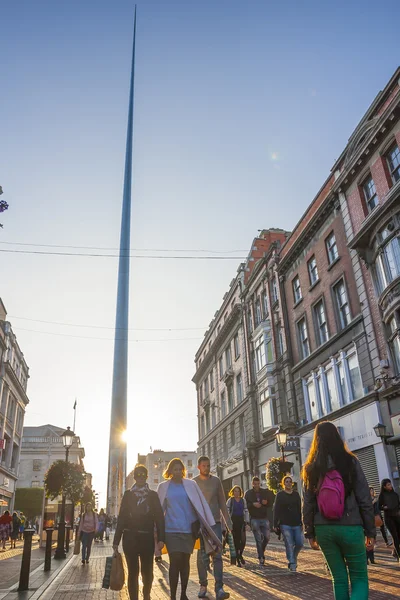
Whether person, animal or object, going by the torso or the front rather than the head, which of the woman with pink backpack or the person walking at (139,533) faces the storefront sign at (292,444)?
the woman with pink backpack

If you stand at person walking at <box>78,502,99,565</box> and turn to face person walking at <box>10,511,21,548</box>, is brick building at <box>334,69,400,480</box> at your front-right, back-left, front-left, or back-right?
back-right

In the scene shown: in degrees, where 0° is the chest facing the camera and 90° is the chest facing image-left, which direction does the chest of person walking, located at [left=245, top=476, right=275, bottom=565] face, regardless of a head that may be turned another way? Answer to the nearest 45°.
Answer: approximately 0°

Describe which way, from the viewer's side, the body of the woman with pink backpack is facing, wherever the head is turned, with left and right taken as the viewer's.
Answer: facing away from the viewer

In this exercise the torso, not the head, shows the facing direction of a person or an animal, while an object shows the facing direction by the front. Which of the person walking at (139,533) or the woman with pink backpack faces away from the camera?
the woman with pink backpack

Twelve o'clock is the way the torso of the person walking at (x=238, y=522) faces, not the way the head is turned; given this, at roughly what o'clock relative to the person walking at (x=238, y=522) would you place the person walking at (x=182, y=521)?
the person walking at (x=182, y=521) is roughly at 12 o'clock from the person walking at (x=238, y=522).

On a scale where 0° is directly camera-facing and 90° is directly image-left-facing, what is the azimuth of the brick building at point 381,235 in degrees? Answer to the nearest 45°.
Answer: approximately 45°

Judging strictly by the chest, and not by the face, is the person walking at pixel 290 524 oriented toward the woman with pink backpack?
yes
